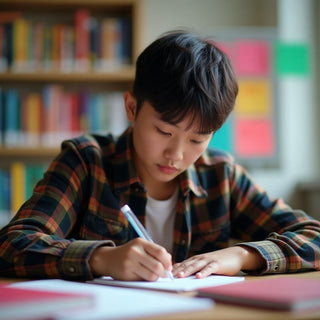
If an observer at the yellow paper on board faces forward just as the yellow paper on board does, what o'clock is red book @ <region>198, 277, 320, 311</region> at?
The red book is roughly at 12 o'clock from the yellow paper on board.

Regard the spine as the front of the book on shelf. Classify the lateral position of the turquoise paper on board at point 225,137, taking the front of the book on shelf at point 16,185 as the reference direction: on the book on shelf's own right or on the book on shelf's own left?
on the book on shelf's own left

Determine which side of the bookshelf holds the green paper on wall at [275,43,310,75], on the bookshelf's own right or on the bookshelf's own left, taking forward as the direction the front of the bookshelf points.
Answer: on the bookshelf's own left

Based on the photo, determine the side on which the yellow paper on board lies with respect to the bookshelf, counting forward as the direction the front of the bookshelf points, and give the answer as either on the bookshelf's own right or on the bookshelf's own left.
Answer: on the bookshelf's own left

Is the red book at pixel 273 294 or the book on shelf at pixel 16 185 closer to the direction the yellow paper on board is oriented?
the red book

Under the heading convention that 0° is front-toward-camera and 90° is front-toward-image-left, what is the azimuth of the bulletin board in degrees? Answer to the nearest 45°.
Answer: approximately 0°

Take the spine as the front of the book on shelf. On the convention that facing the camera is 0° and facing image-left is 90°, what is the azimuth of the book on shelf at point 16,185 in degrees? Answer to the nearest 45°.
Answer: approximately 0°
